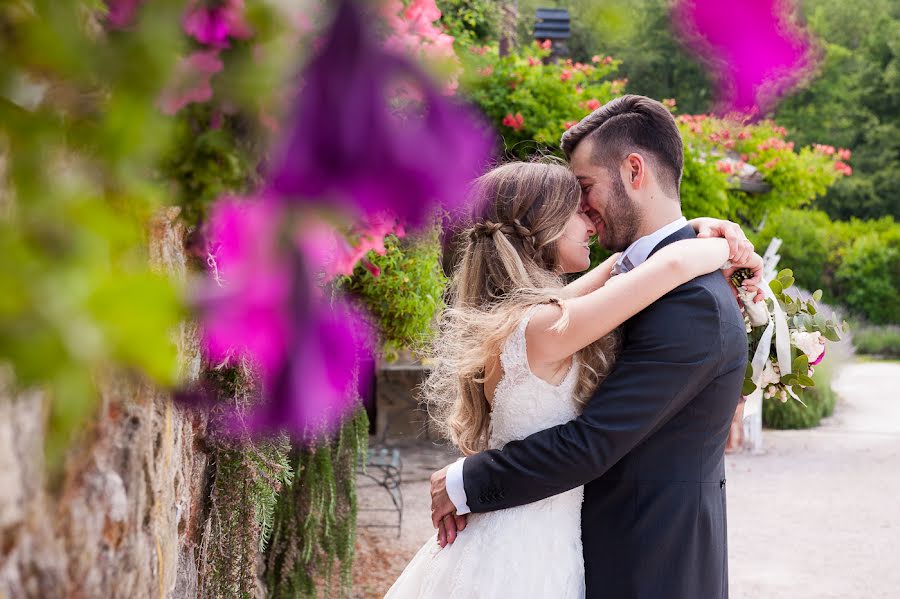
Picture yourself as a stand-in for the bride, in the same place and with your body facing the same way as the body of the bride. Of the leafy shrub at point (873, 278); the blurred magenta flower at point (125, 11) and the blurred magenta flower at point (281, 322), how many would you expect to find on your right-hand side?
2

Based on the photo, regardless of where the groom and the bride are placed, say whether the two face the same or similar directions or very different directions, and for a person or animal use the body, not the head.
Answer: very different directions

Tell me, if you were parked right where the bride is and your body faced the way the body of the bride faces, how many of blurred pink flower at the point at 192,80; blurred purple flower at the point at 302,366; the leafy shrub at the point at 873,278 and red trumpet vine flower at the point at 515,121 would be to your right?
2

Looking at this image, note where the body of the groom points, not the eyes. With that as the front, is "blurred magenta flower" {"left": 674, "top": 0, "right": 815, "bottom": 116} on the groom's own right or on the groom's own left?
on the groom's own left

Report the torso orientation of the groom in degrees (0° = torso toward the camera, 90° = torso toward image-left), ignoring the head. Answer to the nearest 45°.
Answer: approximately 90°

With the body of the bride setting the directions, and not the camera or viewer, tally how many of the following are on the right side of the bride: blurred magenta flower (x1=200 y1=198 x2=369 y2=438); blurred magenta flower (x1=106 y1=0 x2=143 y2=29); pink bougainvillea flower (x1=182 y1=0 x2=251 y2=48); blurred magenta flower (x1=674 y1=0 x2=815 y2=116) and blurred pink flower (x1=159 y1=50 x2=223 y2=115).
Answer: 5

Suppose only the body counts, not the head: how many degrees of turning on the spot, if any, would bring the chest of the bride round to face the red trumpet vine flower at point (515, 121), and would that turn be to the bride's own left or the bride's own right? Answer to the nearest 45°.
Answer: approximately 90° to the bride's own left

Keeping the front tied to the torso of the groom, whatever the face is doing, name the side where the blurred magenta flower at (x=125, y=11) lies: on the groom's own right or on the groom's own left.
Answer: on the groom's own left

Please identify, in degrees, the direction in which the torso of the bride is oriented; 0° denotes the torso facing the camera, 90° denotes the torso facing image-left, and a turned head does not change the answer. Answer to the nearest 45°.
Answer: approximately 270°

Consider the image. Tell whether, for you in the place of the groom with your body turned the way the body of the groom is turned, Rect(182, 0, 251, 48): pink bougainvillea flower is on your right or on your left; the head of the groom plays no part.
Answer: on your left

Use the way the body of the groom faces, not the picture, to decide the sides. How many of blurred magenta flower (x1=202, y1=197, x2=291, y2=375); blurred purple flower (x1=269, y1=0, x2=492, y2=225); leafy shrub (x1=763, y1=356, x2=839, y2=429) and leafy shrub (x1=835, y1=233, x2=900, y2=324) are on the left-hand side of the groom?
2

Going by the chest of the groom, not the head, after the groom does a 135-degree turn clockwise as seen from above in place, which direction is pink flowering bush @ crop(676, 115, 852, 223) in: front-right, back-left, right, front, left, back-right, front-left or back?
front-left

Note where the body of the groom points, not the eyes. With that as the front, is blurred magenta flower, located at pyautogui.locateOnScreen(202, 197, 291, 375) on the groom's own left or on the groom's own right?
on the groom's own left

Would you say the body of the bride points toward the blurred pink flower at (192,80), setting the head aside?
no

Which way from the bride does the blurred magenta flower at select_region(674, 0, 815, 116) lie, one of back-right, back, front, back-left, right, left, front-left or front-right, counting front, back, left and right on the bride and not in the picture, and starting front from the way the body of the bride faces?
right

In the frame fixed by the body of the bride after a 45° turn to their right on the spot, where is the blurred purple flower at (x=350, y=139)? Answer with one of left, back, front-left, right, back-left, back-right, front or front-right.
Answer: front-right

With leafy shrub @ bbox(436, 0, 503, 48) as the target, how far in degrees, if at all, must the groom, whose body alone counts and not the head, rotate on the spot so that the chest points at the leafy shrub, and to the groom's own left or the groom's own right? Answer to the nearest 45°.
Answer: approximately 90° to the groom's own right

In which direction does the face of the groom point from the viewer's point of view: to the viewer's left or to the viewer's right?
to the viewer's left
